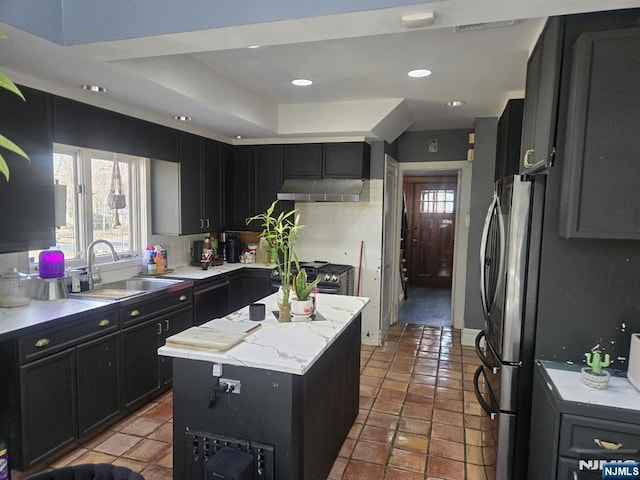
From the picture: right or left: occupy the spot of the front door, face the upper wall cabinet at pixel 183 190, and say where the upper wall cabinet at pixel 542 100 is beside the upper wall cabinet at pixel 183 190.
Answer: left

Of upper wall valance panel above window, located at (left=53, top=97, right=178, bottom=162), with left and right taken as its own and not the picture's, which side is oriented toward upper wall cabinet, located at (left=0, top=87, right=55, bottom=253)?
right

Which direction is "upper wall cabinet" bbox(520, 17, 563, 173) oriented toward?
to the viewer's left

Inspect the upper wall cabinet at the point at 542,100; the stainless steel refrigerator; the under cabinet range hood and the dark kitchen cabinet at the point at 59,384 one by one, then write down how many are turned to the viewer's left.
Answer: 2

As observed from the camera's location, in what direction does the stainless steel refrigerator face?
facing to the left of the viewer

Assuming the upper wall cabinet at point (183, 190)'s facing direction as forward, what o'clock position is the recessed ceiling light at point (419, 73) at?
The recessed ceiling light is roughly at 12 o'clock from the upper wall cabinet.

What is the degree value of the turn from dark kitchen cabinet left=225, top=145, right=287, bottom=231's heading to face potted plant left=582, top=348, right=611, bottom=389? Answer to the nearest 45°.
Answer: approximately 45° to its left

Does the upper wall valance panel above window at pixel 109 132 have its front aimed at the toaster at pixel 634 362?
yes

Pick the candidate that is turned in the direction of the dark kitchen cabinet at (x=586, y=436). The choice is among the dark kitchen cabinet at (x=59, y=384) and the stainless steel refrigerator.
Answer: the dark kitchen cabinet at (x=59, y=384)

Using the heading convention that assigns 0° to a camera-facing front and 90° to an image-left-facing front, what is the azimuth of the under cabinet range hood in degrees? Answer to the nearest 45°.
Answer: approximately 0°
